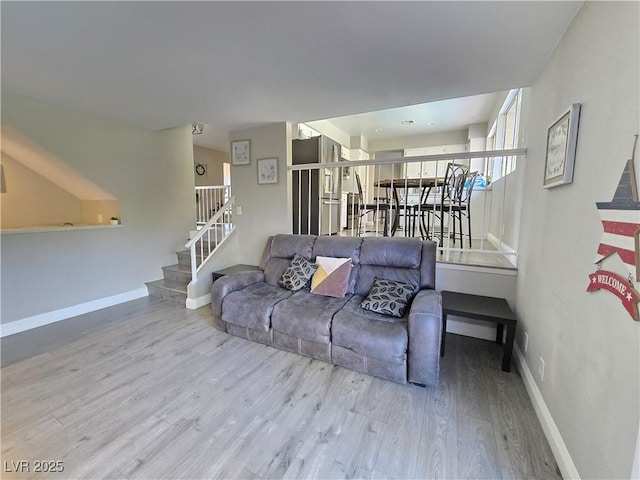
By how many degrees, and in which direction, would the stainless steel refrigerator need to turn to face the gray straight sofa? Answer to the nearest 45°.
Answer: approximately 45° to its right

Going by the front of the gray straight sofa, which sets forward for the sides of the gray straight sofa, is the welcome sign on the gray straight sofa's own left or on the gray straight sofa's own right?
on the gray straight sofa's own left

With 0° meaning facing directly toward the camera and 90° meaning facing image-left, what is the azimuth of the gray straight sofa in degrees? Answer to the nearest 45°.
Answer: approximately 45°

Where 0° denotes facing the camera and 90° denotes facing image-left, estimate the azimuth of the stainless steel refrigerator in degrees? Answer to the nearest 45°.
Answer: approximately 315°

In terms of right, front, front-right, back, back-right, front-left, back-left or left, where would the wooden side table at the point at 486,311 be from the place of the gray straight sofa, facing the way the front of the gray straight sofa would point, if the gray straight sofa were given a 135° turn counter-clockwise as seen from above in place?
front

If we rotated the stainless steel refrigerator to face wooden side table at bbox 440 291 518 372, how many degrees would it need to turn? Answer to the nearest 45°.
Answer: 0° — it already faces it

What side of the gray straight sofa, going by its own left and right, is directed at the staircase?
right

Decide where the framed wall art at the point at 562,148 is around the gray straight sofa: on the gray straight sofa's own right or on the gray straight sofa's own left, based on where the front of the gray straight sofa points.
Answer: on the gray straight sofa's own left

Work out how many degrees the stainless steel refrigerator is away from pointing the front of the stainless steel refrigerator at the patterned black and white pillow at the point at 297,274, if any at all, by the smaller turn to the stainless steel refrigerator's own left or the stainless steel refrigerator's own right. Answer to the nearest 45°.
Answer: approximately 45° to the stainless steel refrigerator's own right
